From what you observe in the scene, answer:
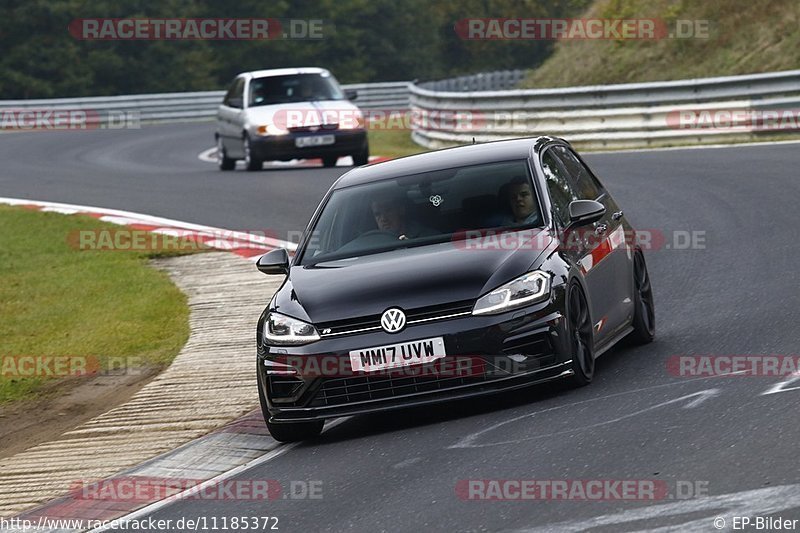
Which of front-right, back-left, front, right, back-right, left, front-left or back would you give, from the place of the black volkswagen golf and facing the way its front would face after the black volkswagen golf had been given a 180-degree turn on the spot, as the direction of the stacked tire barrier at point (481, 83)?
front-left

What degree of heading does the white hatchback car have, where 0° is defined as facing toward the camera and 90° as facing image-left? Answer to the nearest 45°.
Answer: approximately 0°

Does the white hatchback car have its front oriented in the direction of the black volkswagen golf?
yes

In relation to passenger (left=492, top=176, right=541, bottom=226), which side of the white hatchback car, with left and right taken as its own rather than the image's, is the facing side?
front

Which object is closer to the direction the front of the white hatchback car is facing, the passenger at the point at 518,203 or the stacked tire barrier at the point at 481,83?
the passenger

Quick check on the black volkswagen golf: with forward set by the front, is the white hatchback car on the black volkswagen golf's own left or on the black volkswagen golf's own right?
on the black volkswagen golf's own right

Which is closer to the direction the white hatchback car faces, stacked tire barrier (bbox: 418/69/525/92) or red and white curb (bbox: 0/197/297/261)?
the red and white curb

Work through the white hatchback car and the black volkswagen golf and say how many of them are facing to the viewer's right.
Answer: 0

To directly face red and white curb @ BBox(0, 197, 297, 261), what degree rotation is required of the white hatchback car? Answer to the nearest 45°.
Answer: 0° — it already faces it

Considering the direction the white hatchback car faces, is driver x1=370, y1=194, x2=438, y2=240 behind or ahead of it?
ahead

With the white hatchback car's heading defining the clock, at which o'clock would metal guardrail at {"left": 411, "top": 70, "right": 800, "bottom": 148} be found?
The metal guardrail is roughly at 9 o'clock from the white hatchback car.

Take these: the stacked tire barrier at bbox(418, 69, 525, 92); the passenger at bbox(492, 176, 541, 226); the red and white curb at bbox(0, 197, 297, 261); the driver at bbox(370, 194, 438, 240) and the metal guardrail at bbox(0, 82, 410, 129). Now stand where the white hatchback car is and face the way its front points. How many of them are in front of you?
3

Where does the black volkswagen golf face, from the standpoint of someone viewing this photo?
facing the viewer and to the left of the viewer

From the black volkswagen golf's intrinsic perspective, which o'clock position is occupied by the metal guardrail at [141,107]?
The metal guardrail is roughly at 4 o'clock from the black volkswagen golf.
